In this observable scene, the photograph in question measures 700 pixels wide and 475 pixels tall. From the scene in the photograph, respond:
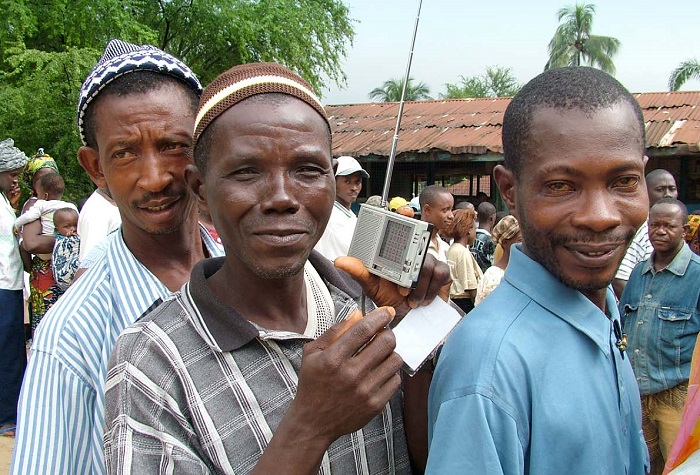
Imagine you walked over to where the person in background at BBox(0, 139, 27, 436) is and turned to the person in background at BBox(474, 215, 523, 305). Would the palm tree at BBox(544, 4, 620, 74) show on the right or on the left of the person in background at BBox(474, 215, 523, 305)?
left

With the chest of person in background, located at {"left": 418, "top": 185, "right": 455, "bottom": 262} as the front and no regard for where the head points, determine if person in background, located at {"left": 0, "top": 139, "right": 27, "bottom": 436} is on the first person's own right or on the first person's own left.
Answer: on the first person's own right

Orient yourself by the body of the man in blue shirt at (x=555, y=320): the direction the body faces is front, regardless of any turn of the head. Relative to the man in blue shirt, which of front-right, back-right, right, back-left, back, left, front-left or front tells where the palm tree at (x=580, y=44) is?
back-left

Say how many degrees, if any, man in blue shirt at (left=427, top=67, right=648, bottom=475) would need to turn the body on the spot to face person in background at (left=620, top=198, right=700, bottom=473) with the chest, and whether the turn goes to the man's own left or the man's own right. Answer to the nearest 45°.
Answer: approximately 135° to the man's own left

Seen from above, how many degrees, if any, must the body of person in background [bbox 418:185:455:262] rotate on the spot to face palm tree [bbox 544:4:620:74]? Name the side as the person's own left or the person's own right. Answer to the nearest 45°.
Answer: approximately 135° to the person's own left

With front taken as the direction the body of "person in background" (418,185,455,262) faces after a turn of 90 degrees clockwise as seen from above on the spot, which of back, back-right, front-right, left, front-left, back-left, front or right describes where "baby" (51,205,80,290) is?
right

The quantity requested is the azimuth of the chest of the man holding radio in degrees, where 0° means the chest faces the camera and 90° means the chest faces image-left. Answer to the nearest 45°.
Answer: approximately 315°

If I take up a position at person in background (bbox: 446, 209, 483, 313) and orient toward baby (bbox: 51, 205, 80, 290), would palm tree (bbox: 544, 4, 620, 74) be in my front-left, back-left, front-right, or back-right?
back-right

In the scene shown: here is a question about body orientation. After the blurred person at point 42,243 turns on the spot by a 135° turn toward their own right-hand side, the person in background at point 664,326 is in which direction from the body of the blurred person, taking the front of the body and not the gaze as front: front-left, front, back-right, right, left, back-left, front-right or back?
right
